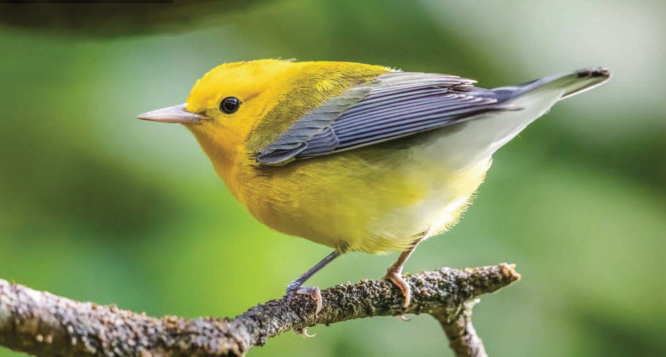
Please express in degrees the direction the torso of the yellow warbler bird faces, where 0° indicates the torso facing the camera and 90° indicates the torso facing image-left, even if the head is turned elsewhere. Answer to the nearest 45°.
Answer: approximately 90°
